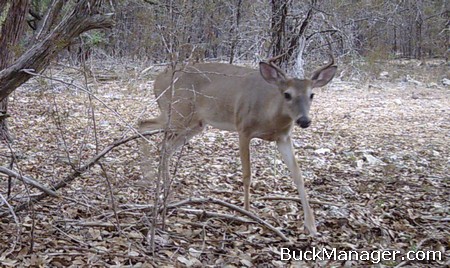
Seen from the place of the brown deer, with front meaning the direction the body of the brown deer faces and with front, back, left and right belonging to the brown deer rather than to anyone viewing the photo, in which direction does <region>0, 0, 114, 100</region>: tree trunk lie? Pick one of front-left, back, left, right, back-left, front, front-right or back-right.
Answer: back

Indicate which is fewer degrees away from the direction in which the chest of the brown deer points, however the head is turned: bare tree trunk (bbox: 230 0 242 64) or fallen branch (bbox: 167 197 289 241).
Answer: the fallen branch

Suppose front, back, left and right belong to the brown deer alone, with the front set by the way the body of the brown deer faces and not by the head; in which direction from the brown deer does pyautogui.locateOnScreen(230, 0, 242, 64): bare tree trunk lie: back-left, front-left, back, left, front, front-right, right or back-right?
back-left

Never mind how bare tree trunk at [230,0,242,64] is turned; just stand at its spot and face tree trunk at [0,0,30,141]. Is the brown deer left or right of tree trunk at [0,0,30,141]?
left

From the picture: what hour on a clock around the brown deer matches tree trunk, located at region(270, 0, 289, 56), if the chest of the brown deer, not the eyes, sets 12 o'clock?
The tree trunk is roughly at 8 o'clock from the brown deer.

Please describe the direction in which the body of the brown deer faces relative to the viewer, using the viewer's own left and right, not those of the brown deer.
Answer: facing the viewer and to the right of the viewer

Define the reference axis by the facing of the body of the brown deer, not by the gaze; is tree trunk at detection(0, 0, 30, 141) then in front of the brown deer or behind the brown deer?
behind
